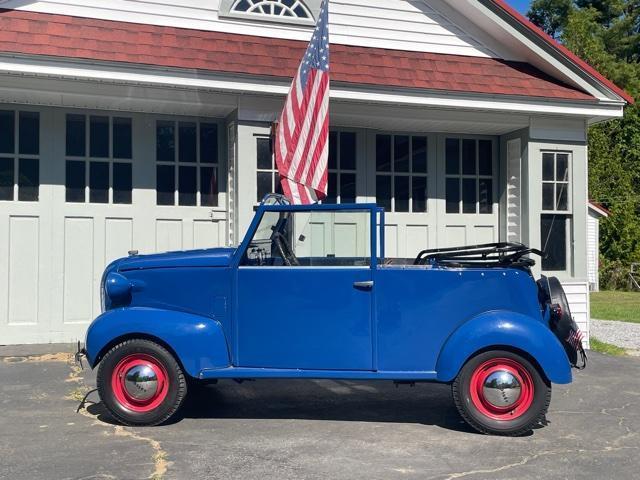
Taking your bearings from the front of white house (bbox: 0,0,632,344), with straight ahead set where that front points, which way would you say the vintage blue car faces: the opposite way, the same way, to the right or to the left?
to the right

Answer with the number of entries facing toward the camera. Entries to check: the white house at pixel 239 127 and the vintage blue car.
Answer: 1

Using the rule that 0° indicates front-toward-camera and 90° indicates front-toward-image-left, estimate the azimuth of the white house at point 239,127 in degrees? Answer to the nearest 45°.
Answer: approximately 0°

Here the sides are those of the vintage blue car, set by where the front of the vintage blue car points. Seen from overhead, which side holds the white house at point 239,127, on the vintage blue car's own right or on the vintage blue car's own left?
on the vintage blue car's own right

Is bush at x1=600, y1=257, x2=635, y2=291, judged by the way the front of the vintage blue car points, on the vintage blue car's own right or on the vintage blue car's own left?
on the vintage blue car's own right

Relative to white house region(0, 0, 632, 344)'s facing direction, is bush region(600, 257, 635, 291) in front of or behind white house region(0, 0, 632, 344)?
behind

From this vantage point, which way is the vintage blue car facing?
to the viewer's left
